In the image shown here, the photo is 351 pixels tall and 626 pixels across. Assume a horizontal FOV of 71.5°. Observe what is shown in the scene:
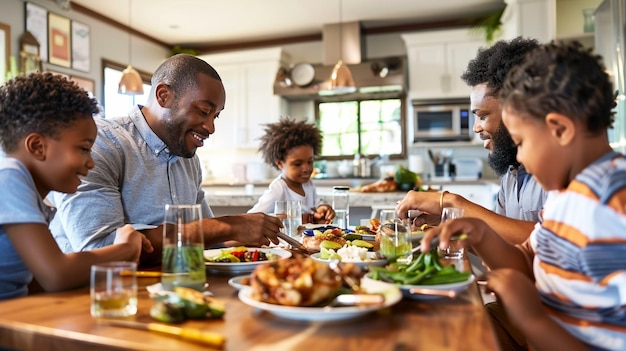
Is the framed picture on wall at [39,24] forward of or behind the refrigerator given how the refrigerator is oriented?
forward

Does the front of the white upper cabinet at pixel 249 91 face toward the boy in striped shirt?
yes

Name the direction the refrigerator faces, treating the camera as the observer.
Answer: facing the viewer and to the left of the viewer

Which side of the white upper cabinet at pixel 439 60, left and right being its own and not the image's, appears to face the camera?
front

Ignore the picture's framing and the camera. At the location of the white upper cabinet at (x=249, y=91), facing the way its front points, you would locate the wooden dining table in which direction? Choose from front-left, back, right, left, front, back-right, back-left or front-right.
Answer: front

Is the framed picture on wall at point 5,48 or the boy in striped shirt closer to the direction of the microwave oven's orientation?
the boy in striped shirt

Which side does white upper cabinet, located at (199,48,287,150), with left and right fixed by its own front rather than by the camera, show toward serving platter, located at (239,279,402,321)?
front

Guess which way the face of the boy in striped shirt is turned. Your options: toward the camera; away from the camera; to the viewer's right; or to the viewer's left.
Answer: to the viewer's left

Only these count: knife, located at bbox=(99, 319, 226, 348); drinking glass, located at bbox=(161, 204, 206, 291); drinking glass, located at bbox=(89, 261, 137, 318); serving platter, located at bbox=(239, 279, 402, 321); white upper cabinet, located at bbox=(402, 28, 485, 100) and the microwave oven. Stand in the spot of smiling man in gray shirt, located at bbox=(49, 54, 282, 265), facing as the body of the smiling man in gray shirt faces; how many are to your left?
2

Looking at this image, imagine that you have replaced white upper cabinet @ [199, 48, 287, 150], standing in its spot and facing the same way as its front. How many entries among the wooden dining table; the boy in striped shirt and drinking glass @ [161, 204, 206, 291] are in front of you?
3

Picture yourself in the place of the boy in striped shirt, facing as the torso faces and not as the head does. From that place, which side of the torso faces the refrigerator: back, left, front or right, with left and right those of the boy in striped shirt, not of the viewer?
right

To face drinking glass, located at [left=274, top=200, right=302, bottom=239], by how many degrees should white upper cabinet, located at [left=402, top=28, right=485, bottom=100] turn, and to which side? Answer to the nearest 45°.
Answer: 0° — it already faces it

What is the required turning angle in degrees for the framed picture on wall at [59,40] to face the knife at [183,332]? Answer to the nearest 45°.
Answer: approximately 45° to its right

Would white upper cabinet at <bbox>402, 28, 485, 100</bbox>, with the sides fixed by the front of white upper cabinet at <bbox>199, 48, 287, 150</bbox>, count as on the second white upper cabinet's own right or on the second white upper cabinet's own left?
on the second white upper cabinet's own left

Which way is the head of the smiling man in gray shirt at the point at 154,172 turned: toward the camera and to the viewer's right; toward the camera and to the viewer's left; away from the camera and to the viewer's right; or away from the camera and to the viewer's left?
toward the camera and to the viewer's right

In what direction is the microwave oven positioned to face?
toward the camera

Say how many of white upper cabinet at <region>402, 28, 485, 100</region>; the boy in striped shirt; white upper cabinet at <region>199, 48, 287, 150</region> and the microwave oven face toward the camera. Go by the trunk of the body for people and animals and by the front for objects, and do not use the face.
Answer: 3

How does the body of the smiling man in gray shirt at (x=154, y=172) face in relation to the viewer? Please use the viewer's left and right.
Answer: facing the viewer and to the right of the viewer

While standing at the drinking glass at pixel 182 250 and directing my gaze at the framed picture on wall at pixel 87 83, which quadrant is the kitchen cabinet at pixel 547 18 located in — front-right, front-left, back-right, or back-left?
front-right
